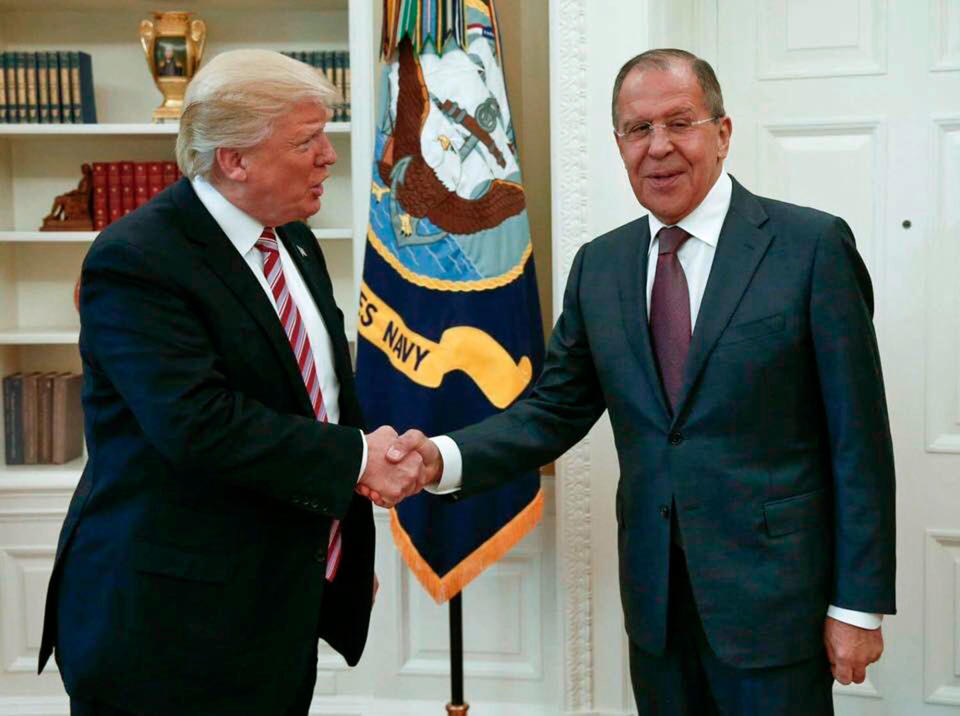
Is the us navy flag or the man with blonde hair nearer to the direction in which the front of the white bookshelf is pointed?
the man with blonde hair

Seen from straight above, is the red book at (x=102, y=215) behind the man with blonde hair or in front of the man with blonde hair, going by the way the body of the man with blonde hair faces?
behind

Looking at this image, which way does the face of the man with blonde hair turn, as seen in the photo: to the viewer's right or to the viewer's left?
to the viewer's right
